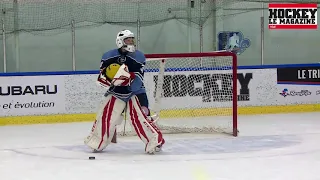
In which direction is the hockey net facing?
toward the camera

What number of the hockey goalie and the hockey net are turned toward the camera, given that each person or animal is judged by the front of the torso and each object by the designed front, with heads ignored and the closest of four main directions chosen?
2

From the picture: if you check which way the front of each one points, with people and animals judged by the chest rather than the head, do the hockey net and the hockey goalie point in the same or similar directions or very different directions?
same or similar directions

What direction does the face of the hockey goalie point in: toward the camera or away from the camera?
toward the camera

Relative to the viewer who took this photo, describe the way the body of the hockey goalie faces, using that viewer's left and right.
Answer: facing the viewer

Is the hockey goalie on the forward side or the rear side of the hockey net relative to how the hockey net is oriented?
on the forward side

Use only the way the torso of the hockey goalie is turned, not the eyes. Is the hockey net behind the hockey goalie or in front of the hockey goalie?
behind
